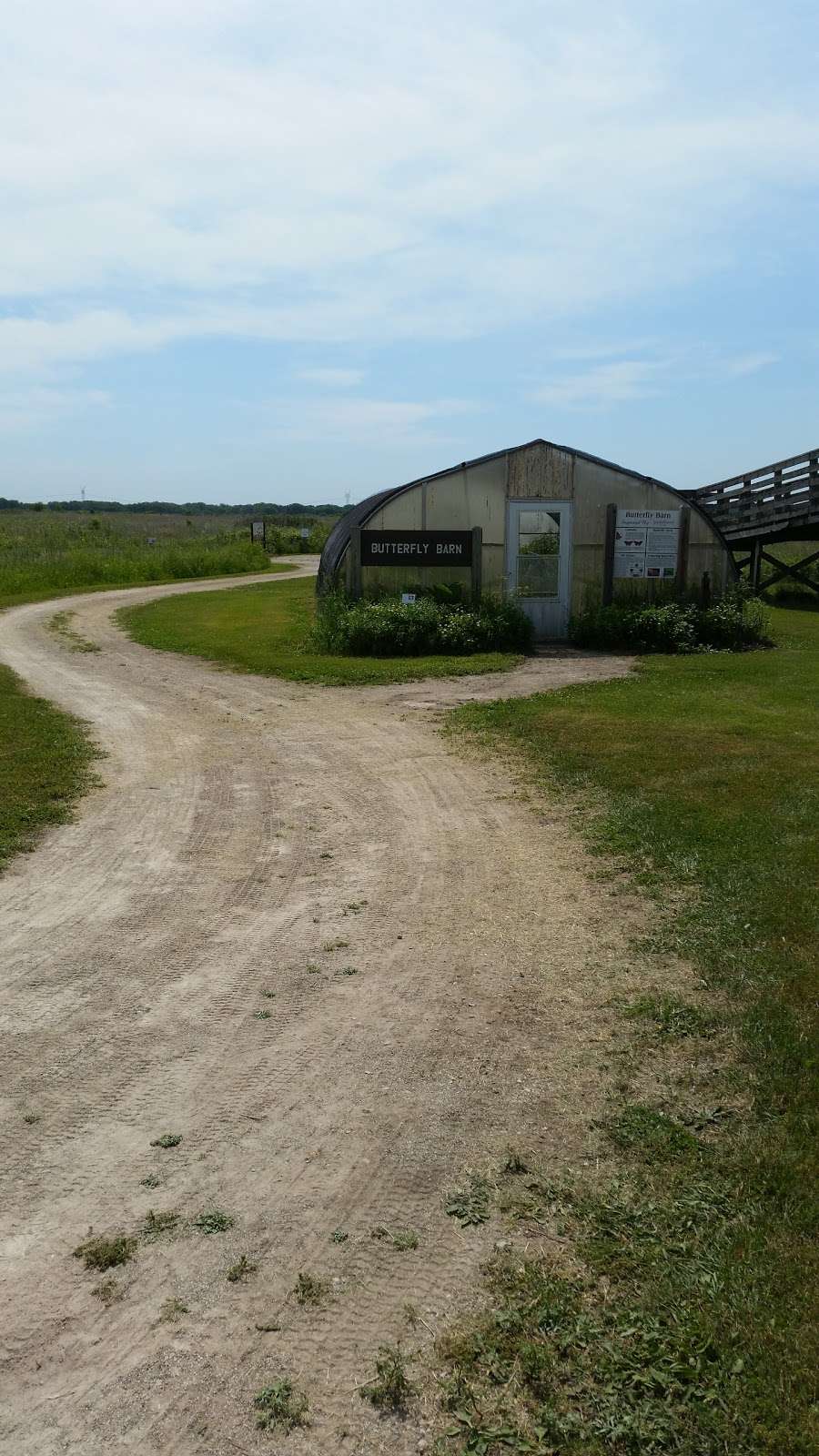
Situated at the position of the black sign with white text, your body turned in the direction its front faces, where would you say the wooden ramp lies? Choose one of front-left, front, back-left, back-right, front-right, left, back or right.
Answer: back-left

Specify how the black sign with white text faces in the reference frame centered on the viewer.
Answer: facing the viewer

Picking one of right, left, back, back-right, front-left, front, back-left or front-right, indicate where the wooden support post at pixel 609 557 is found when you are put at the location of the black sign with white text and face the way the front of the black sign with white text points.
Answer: left

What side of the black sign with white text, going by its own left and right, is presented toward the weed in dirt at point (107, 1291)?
front

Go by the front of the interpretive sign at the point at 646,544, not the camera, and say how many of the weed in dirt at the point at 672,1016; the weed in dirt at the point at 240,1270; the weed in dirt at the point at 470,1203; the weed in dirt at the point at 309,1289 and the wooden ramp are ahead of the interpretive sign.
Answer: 4

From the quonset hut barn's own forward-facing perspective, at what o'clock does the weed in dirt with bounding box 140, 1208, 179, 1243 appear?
The weed in dirt is roughly at 12 o'clock from the quonset hut barn.

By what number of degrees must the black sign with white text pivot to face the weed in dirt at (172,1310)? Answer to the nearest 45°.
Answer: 0° — it already faces it

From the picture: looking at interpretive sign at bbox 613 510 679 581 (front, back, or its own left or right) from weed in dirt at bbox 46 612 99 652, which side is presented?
right

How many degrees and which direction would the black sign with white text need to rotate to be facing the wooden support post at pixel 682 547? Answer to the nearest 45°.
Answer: approximately 90° to its left

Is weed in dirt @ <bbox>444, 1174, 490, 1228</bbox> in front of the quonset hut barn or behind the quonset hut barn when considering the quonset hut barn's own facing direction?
in front

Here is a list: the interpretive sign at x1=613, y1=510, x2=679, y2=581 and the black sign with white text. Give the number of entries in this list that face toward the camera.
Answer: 2

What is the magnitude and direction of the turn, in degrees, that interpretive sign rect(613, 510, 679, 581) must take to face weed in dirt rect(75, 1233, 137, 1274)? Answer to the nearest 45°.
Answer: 0° — it already faces it

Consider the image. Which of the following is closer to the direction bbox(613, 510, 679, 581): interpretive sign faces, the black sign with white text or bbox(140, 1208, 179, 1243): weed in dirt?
the weed in dirt

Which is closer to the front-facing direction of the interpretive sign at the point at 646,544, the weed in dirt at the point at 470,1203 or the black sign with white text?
the weed in dirt

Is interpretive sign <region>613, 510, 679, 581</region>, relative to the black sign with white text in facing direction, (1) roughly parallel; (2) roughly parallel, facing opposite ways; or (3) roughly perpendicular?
roughly parallel

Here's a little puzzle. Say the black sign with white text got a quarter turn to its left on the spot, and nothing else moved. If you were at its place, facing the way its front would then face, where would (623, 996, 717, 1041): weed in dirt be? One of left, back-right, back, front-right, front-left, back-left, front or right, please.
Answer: right

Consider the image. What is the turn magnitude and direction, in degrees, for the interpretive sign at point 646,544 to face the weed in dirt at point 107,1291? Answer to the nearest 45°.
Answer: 0° — it already faces it

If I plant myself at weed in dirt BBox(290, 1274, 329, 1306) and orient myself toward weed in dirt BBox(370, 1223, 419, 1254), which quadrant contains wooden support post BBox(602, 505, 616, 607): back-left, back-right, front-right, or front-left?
front-left

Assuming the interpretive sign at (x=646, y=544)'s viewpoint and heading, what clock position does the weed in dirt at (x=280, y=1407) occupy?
The weed in dirt is roughly at 12 o'clock from the interpretive sign.
